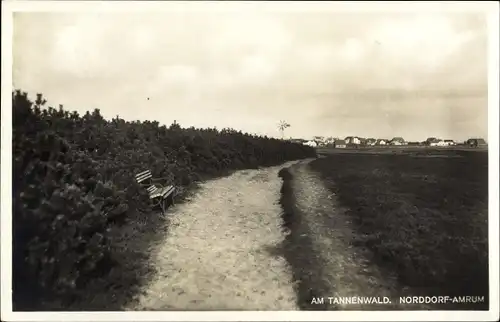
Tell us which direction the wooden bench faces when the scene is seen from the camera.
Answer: facing the viewer and to the right of the viewer
